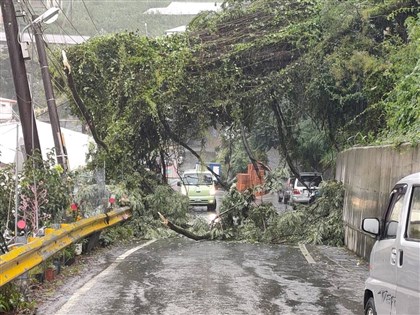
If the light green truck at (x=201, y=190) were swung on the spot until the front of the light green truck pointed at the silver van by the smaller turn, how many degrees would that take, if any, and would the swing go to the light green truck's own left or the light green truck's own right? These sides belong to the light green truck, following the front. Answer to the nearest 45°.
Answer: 0° — it already faces it

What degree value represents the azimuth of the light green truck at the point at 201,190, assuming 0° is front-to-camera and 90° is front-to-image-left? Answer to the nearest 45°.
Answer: approximately 0°

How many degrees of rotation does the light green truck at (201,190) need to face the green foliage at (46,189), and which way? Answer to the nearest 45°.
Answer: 0° — it already faces it
